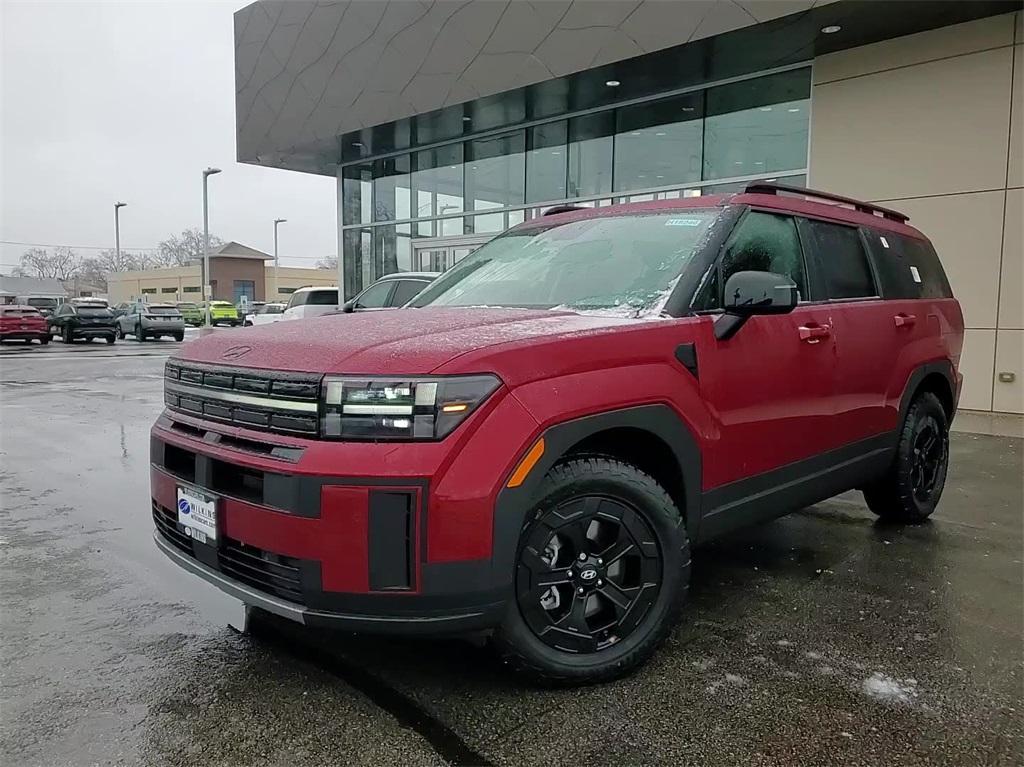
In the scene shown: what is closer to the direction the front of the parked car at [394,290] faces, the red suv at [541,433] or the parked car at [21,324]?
the parked car

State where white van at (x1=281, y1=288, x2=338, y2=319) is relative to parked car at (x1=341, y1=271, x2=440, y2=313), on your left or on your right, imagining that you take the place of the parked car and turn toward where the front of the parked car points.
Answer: on your right

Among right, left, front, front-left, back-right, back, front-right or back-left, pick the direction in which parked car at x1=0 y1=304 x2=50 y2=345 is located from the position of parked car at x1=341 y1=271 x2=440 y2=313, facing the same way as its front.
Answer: front-right

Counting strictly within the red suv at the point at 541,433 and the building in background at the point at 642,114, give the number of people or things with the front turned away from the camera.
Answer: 0

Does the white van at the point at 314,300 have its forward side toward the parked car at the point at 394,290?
no

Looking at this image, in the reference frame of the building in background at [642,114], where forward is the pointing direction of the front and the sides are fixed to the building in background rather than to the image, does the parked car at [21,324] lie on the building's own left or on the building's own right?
on the building's own right

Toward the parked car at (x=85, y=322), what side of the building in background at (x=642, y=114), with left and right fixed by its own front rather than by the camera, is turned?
right

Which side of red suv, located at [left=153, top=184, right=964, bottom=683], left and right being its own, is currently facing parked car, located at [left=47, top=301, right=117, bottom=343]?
right

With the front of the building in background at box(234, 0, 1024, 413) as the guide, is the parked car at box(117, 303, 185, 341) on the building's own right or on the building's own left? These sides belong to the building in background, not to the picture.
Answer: on the building's own right

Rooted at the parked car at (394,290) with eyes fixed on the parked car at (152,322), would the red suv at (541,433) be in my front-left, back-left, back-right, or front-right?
back-left

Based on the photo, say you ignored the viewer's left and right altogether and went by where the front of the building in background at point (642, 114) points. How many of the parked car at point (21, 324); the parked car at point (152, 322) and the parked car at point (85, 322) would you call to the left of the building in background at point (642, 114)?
0

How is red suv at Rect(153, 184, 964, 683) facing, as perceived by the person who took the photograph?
facing the viewer and to the left of the viewer

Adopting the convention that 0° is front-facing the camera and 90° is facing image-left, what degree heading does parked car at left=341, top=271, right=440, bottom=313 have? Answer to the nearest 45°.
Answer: approximately 90°

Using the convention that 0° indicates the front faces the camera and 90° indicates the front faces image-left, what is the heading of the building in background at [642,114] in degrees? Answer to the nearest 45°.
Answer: approximately 45°

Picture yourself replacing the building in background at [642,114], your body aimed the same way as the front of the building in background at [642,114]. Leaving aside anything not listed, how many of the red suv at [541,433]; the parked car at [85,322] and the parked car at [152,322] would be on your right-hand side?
2
